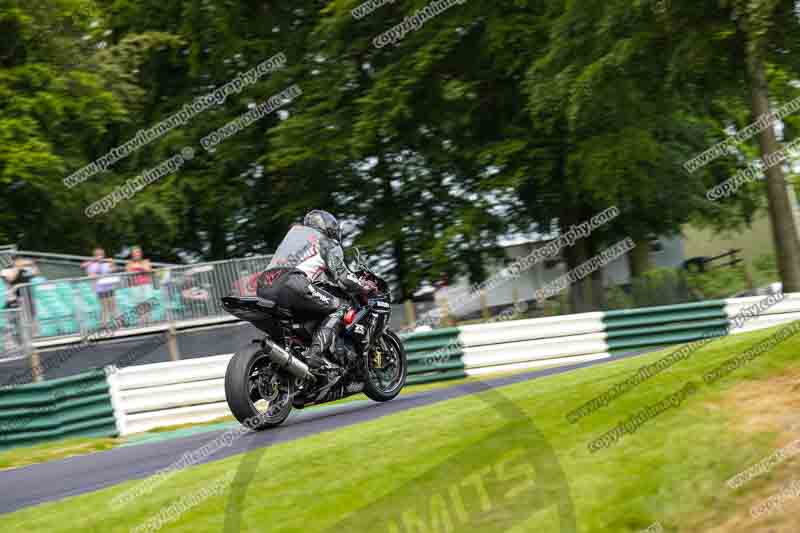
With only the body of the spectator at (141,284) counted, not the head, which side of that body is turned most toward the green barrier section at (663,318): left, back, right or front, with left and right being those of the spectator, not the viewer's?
left

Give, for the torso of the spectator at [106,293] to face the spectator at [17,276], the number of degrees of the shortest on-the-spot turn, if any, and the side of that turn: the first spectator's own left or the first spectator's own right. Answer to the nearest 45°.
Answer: approximately 90° to the first spectator's own right

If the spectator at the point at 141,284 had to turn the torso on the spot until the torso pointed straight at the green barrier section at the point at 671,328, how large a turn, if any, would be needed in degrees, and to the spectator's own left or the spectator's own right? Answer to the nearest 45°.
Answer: approximately 90° to the spectator's own left

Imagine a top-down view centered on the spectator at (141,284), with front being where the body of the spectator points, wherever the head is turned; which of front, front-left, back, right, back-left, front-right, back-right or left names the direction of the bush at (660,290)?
left

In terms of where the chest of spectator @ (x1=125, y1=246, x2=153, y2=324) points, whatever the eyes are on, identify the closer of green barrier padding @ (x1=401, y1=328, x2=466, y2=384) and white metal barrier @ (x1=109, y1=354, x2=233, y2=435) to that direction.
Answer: the white metal barrier

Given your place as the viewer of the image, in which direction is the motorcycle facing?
facing away from the viewer and to the right of the viewer

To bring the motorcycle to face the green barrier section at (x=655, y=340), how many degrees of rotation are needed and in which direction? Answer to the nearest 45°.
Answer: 0° — it already faces it

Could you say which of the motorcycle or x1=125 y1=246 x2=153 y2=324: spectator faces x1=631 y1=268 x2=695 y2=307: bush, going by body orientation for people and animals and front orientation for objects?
the motorcycle

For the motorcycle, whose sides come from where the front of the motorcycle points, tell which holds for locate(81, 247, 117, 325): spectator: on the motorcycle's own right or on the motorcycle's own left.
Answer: on the motorcycle's own left

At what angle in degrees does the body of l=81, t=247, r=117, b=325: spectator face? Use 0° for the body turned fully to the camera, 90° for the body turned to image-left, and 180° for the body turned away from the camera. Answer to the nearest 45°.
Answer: approximately 0°

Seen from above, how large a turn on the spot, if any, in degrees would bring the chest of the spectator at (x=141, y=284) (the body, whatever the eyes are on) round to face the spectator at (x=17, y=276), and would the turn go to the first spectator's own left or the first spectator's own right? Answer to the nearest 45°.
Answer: approximately 90° to the first spectator's own right
